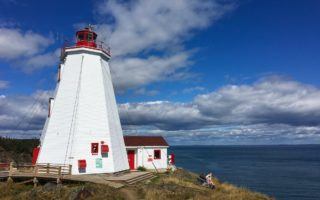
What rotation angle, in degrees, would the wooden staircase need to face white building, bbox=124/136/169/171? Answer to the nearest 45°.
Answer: approximately 135° to its left

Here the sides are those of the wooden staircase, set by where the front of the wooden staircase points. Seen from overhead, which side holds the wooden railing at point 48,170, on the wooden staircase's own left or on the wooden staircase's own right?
on the wooden staircase's own right

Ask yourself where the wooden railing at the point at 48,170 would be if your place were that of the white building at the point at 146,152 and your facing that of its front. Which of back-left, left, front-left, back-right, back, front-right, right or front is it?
front-right

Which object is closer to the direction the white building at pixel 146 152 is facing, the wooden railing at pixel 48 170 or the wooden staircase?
the wooden staircase

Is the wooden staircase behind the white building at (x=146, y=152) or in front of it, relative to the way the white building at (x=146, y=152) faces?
in front

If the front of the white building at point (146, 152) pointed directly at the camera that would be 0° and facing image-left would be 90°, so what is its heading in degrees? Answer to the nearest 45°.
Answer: approximately 0°

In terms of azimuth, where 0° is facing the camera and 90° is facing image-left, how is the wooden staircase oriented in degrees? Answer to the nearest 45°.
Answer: approximately 315°

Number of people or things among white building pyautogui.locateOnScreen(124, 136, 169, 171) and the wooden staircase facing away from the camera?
0
